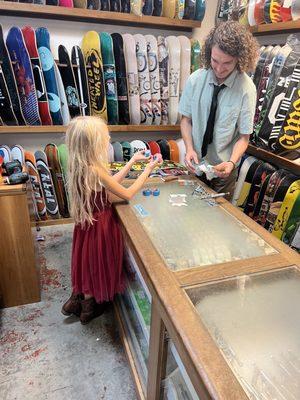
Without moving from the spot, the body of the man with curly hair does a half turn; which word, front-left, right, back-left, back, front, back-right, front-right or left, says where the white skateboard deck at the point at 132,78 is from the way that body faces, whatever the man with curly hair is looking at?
left

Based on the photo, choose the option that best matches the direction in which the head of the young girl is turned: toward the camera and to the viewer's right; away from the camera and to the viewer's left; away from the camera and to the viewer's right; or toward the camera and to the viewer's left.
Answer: away from the camera and to the viewer's right

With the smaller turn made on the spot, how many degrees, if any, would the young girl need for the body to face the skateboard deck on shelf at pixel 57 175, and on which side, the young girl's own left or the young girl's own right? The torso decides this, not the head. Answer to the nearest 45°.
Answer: approximately 45° to the young girl's own left

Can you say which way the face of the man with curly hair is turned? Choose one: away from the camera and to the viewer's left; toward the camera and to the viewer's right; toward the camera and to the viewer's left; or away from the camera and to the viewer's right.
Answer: toward the camera and to the viewer's left

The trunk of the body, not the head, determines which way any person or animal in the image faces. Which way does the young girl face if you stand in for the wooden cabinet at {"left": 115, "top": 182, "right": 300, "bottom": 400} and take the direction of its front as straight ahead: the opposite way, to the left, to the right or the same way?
the opposite way

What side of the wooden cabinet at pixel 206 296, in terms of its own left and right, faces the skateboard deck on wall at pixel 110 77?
right

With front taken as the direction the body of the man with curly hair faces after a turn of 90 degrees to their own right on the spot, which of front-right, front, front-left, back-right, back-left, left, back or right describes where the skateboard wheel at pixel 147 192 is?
left

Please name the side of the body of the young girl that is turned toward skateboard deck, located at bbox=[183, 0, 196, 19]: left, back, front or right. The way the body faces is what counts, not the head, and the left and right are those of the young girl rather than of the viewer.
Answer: front

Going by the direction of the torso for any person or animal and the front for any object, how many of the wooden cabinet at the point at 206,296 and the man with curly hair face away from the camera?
0

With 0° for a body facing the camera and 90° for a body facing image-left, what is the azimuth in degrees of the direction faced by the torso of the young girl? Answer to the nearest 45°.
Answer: approximately 225°

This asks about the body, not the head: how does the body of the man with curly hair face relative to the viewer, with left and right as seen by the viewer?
facing the viewer and to the left of the viewer

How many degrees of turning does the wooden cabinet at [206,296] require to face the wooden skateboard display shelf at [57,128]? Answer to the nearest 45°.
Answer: approximately 90° to its right

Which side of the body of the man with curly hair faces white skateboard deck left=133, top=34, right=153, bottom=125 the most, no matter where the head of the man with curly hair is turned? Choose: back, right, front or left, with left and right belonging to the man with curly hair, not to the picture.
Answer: right
